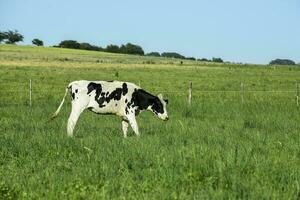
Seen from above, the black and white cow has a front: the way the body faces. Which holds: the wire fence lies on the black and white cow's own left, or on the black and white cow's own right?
on the black and white cow's own left

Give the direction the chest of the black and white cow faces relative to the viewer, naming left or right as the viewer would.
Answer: facing to the right of the viewer
